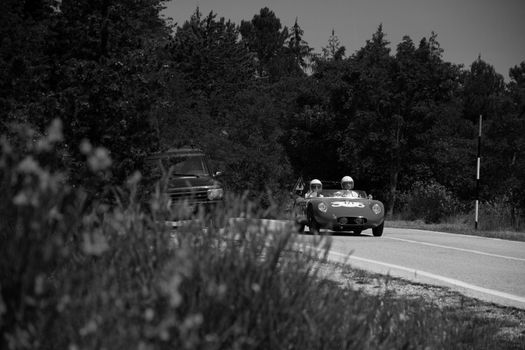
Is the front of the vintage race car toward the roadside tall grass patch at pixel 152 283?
yes

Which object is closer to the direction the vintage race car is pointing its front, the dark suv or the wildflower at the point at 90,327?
the wildflower

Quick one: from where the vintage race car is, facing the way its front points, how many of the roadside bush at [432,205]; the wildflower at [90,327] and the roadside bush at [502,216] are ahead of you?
1

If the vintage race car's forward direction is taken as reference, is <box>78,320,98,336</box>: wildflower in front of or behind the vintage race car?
in front

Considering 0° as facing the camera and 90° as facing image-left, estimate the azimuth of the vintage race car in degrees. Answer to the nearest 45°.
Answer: approximately 0°

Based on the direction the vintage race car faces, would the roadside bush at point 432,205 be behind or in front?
behind

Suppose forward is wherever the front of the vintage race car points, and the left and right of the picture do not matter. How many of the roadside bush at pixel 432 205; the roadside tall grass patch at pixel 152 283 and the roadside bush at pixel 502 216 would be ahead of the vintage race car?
1

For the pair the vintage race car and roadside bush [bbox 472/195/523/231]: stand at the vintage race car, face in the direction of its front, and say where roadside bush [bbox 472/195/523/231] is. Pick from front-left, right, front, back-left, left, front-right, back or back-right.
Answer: back-left
